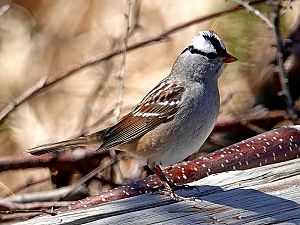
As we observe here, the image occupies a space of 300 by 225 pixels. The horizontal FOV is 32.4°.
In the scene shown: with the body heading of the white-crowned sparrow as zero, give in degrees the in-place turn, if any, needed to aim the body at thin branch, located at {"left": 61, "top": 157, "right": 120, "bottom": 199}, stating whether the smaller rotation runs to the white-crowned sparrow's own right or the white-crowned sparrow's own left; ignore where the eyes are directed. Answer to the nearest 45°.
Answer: approximately 135° to the white-crowned sparrow's own left

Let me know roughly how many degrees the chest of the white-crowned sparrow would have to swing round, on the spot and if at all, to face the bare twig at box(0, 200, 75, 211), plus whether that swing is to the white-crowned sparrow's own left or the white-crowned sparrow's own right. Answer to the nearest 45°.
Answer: approximately 135° to the white-crowned sparrow's own left

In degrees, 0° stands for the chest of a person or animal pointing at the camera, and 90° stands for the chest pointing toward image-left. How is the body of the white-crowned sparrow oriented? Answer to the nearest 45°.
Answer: approximately 270°

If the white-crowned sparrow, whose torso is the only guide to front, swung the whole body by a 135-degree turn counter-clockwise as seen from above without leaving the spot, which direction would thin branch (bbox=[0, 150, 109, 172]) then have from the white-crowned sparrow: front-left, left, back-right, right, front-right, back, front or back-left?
front
